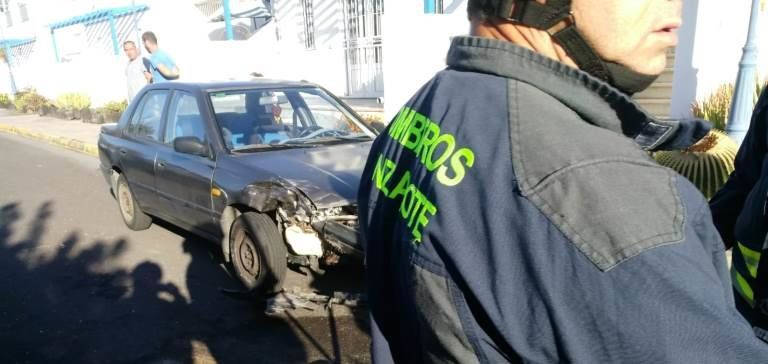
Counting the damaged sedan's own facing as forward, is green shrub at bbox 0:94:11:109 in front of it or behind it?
behind

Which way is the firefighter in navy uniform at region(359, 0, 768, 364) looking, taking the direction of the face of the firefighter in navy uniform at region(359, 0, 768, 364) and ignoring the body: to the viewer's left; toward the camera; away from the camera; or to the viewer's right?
to the viewer's right

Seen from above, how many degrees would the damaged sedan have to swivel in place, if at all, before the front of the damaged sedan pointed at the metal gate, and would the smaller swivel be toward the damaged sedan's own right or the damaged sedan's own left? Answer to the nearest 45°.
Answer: approximately 135° to the damaged sedan's own left

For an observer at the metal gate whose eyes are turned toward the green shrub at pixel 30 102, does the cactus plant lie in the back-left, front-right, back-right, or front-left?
back-left

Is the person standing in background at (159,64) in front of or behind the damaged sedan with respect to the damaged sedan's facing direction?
behind

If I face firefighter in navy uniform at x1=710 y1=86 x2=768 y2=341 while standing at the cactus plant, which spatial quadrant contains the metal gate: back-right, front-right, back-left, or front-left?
back-right

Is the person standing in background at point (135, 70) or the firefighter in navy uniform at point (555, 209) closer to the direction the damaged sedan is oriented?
the firefighter in navy uniform

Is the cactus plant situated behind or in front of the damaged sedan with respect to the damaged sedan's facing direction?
in front

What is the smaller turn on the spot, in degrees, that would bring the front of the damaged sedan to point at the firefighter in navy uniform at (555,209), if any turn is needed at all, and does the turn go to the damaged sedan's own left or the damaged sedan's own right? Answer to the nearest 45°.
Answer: approximately 45° to the damaged sedan's own right

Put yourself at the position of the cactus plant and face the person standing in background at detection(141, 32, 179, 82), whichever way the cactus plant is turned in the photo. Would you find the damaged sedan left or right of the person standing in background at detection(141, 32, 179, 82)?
left

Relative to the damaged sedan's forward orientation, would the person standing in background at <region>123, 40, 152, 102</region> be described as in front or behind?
behind

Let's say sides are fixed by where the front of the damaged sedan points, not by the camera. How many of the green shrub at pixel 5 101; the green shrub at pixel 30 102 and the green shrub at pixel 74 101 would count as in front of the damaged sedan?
0

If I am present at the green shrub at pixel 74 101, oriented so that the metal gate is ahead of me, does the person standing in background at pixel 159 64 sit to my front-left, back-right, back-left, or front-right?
front-right

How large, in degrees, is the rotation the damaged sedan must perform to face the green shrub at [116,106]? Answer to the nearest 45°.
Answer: approximately 135° to its left

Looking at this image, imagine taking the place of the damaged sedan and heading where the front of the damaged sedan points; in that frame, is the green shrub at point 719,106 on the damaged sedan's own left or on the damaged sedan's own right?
on the damaged sedan's own left

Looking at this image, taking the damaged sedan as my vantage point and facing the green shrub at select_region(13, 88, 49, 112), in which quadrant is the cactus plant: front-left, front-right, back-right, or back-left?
back-right

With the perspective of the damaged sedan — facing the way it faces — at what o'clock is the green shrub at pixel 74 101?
The green shrub is roughly at 7 o'clock from the damaged sedan.

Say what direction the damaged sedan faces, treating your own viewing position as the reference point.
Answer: facing the viewer and to the right of the viewer
